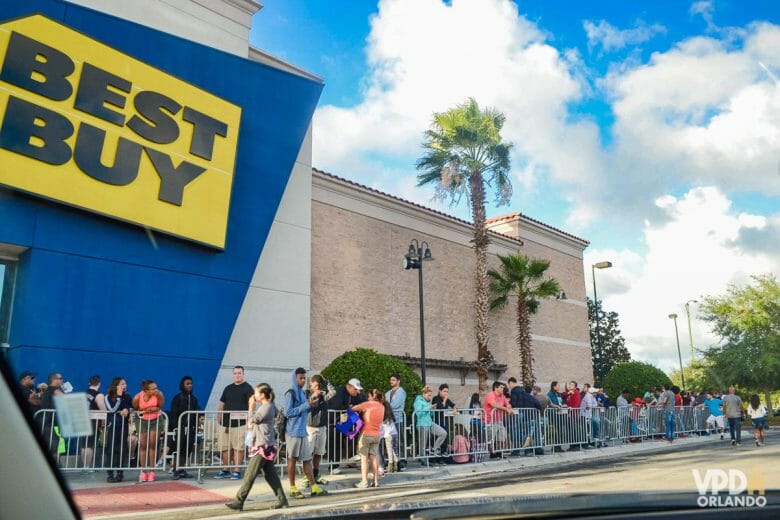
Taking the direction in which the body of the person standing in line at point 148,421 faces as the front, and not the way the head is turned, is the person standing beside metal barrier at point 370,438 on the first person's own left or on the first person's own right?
on the first person's own left

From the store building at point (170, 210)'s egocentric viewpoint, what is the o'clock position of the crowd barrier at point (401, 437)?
The crowd barrier is roughly at 11 o'clock from the store building.

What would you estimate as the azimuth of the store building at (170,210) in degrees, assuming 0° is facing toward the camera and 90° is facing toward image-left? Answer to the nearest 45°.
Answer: approximately 315°

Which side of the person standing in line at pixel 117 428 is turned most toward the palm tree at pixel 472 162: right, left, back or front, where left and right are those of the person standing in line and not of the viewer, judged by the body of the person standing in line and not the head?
left
